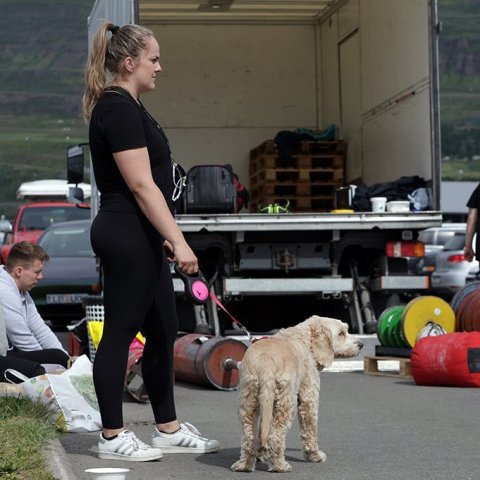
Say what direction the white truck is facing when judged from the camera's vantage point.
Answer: facing away from the viewer

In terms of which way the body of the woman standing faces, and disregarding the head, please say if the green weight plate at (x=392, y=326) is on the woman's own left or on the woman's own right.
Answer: on the woman's own left

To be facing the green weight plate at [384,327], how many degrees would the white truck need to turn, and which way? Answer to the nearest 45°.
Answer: approximately 180°

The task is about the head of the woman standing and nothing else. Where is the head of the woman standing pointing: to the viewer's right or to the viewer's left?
to the viewer's right

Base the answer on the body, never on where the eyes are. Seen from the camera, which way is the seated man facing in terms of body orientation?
to the viewer's right

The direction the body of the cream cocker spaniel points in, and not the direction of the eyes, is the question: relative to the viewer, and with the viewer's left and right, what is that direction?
facing away from the viewer and to the right of the viewer

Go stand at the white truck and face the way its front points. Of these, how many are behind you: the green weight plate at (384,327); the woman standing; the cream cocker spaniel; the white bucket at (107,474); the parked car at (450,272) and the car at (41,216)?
4

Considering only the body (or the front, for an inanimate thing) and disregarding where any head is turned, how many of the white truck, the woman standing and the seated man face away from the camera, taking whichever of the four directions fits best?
1

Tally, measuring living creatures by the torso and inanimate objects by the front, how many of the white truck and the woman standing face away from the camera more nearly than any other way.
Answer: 1

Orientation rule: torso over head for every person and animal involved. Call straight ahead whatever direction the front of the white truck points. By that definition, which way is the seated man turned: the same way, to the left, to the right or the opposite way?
to the right

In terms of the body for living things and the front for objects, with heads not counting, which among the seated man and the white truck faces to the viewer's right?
the seated man

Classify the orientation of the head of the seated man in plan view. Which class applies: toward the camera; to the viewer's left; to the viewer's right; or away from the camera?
to the viewer's right

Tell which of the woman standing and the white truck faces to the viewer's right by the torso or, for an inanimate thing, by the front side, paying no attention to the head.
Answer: the woman standing

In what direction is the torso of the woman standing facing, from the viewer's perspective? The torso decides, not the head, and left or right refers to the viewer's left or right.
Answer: facing to the right of the viewer
